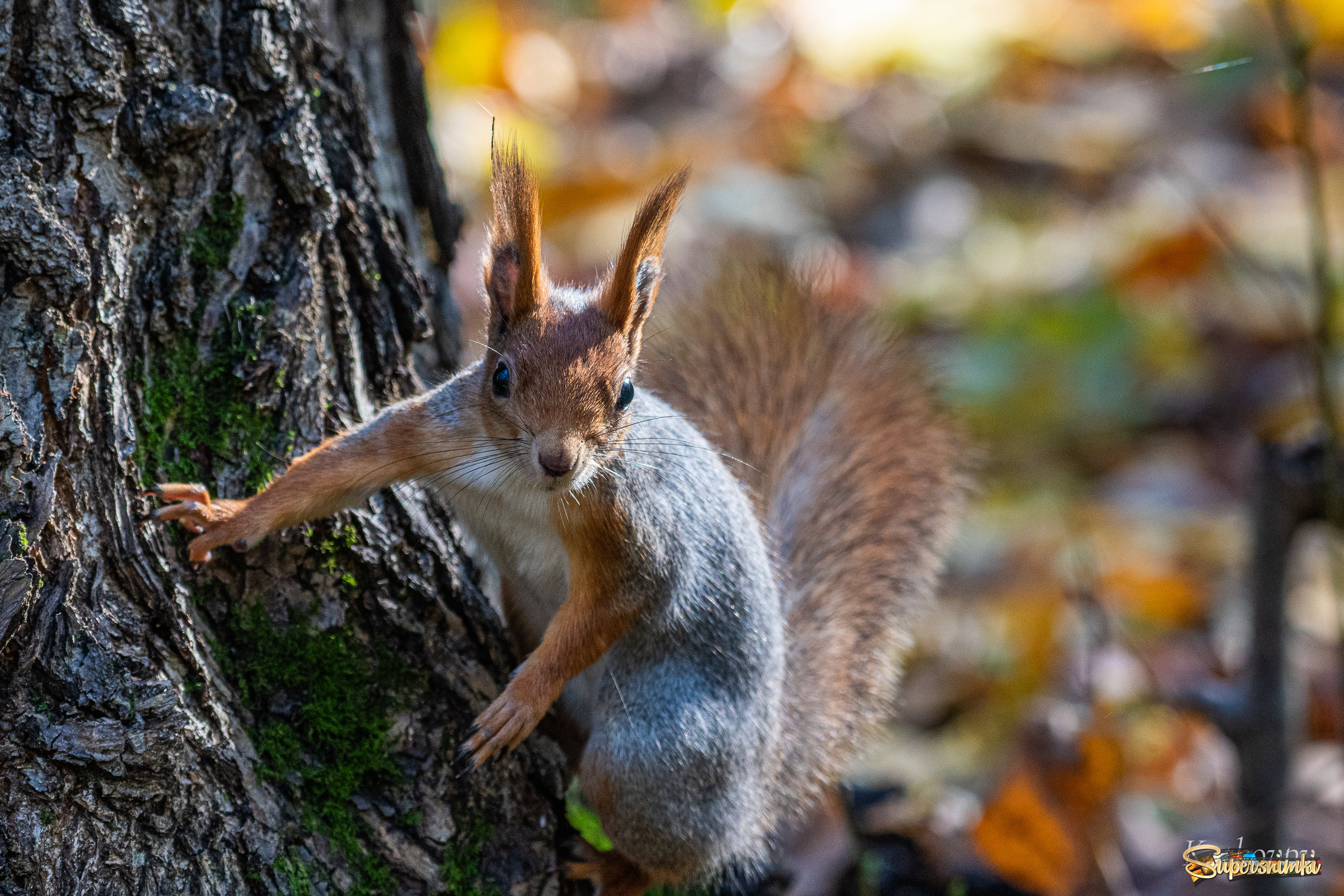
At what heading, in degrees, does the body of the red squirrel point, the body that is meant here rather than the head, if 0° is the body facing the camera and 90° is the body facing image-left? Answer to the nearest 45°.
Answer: approximately 45°
